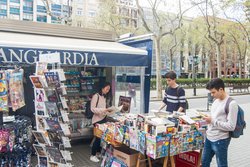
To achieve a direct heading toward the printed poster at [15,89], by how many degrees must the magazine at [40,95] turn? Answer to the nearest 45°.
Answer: approximately 135° to its right

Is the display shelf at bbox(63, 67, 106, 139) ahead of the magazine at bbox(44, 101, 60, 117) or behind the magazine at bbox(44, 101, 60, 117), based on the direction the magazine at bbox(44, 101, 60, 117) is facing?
behind

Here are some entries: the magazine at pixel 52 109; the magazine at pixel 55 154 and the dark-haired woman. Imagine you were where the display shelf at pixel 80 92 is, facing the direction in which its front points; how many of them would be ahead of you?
3
